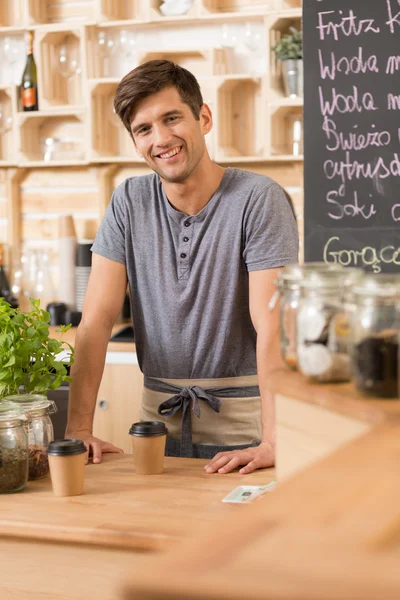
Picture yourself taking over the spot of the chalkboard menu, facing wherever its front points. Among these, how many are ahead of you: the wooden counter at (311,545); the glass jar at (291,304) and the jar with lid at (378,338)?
3

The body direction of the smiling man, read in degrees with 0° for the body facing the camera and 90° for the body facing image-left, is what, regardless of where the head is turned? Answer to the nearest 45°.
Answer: approximately 0°

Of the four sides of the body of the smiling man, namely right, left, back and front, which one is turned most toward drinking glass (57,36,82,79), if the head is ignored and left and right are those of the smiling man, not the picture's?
back

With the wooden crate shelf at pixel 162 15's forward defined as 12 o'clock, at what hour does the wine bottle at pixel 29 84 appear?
The wine bottle is roughly at 4 o'clock from the wooden crate shelf.

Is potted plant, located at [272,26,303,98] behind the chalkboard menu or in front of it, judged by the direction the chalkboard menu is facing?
behind

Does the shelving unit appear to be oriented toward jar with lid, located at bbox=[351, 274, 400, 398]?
yes
